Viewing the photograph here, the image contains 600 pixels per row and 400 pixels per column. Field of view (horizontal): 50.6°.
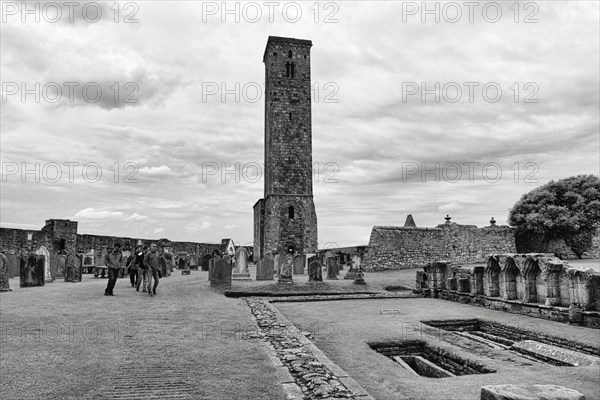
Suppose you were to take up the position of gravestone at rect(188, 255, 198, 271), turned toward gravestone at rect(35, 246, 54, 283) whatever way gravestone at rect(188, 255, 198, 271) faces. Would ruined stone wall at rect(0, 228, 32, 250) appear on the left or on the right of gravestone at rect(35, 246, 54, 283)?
right

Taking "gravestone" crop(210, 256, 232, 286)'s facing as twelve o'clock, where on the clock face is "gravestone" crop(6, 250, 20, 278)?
"gravestone" crop(6, 250, 20, 278) is roughly at 4 o'clock from "gravestone" crop(210, 256, 232, 286).

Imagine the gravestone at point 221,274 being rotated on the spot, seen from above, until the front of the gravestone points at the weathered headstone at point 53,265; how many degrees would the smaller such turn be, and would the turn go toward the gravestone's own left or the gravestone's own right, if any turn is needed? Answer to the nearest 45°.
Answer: approximately 135° to the gravestone's own right

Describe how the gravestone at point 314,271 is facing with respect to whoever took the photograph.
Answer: facing the viewer

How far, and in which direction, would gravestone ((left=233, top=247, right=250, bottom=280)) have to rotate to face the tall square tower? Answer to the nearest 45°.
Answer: approximately 180°

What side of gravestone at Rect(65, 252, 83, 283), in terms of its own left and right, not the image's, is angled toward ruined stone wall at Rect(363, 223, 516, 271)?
left

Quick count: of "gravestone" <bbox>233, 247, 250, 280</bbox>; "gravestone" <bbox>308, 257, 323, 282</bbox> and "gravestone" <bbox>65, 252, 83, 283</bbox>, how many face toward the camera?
3

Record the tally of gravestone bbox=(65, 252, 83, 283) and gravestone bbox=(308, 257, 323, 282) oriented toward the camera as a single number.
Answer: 2

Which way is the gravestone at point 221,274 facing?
toward the camera

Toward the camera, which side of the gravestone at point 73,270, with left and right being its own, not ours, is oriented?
front

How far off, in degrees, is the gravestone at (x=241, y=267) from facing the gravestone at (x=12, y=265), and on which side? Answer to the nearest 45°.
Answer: approximately 90° to its right
